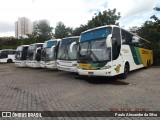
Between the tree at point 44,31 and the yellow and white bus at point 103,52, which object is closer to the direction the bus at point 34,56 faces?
the yellow and white bus

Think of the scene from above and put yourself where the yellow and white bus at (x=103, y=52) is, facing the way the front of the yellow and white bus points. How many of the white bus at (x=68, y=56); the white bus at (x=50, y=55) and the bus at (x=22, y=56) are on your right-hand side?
3

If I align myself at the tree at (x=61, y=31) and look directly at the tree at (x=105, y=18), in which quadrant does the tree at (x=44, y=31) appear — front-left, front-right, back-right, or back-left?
back-right

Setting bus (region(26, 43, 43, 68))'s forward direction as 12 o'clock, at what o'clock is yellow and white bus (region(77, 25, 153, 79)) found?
The yellow and white bus is roughly at 10 o'clock from the bus.

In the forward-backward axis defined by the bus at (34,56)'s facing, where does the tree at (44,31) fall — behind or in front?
behind

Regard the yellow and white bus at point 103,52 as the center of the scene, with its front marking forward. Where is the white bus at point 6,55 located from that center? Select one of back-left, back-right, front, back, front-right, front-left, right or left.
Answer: right

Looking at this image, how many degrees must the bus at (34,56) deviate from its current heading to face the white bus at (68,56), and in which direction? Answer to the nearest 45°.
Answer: approximately 45° to its left

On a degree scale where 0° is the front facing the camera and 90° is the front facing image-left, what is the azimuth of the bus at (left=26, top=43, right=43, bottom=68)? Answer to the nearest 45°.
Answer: approximately 45°

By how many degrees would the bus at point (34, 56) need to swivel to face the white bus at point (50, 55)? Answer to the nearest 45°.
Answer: approximately 45° to its left
